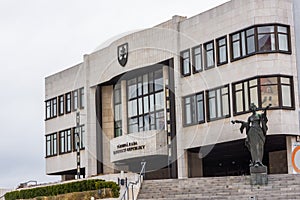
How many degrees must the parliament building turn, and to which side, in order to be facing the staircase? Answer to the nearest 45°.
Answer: approximately 45° to its left

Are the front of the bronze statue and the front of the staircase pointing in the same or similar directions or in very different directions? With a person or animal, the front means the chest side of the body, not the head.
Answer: same or similar directions

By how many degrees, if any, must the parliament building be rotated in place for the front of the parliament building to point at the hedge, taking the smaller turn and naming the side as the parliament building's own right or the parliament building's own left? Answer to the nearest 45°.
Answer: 0° — it already faces it

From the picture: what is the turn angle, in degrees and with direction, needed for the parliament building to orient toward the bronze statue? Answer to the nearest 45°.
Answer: approximately 45° to its left

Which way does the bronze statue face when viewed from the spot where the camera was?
facing the viewer

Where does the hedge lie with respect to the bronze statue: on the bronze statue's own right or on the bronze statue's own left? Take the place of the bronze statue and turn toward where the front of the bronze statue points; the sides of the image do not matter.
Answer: on the bronze statue's own right

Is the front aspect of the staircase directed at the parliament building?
no

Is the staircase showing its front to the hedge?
no

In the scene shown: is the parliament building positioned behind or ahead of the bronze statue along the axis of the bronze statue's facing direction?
behind

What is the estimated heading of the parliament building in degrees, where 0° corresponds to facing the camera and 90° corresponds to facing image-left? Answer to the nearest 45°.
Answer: approximately 45°

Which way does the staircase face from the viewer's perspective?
toward the camera
